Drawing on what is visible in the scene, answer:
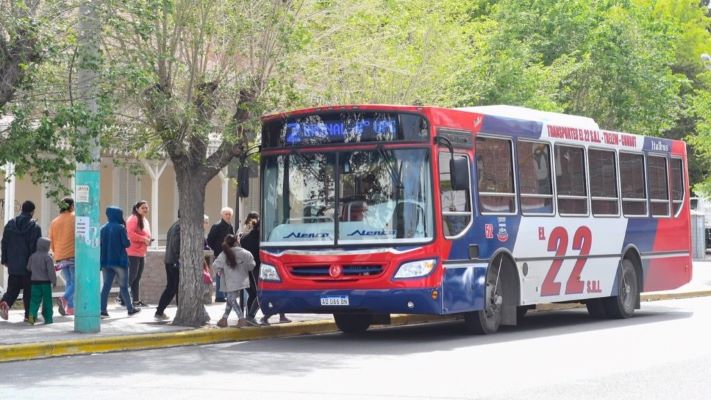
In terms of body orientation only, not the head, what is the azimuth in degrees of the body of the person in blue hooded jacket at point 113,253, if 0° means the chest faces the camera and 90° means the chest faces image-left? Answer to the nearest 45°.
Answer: approximately 225°

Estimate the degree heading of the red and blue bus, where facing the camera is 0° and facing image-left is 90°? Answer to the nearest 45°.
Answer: approximately 45°

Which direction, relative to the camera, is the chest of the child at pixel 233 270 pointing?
away from the camera

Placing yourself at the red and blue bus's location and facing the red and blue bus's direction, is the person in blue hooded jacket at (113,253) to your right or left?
on your right

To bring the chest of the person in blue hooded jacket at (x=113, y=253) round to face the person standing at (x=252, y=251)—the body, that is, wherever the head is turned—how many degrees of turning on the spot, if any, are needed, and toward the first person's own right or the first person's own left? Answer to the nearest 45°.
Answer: approximately 45° to the first person's own right

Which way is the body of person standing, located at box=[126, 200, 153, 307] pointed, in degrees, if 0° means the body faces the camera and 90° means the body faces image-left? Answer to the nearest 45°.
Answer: approximately 315°

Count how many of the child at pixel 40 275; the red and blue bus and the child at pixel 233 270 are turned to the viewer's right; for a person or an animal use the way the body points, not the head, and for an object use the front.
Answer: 0

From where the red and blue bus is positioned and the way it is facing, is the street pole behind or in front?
in front

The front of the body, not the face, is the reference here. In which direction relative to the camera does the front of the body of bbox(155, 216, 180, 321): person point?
to the viewer's right
